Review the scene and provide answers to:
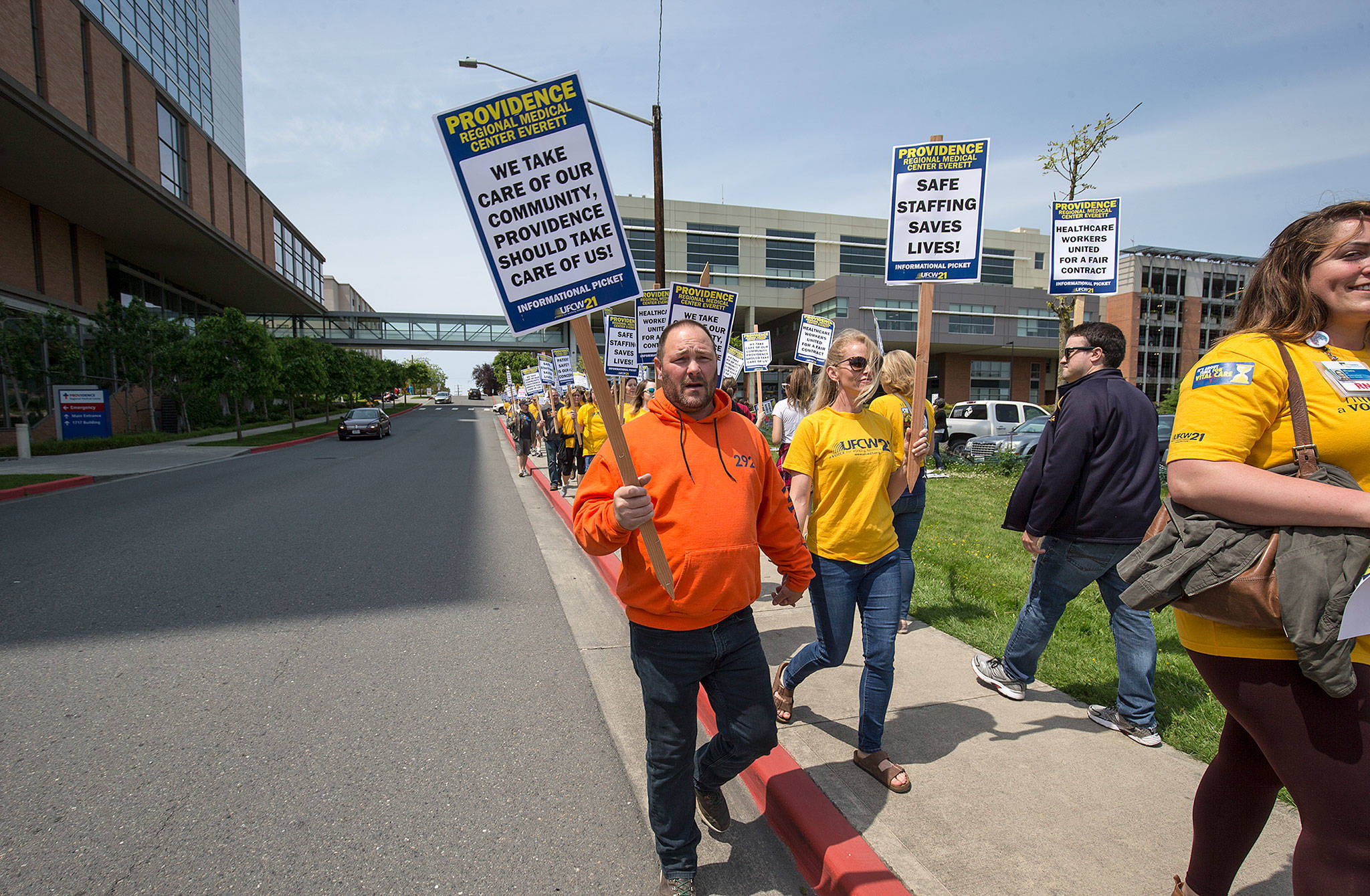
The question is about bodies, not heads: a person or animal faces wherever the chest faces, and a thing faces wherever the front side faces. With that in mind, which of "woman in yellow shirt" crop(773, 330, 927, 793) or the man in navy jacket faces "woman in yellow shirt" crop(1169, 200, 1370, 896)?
"woman in yellow shirt" crop(773, 330, 927, 793)

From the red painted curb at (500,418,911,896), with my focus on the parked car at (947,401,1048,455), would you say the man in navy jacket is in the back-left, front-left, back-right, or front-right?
front-right

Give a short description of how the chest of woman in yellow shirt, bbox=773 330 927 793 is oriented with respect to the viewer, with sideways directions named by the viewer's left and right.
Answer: facing the viewer and to the right of the viewer

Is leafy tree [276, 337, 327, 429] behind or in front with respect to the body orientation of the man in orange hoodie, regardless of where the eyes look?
behind

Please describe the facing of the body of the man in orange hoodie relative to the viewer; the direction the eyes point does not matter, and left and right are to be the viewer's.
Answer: facing the viewer

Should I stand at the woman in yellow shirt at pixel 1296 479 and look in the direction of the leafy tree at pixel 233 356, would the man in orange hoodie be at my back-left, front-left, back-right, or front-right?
front-left

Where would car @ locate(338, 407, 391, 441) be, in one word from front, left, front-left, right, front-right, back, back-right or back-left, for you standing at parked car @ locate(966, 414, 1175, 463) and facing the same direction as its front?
front-right
